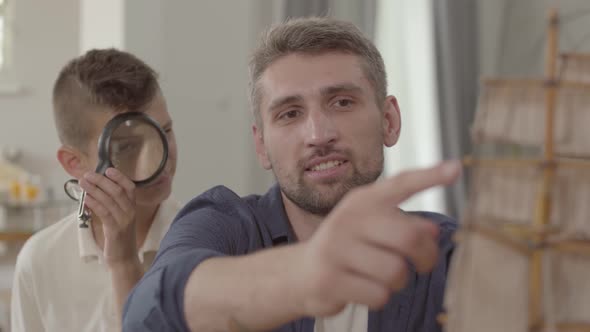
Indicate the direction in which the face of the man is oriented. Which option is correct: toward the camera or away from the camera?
toward the camera

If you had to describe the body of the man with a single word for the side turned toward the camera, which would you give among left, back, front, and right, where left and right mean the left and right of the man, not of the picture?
front
